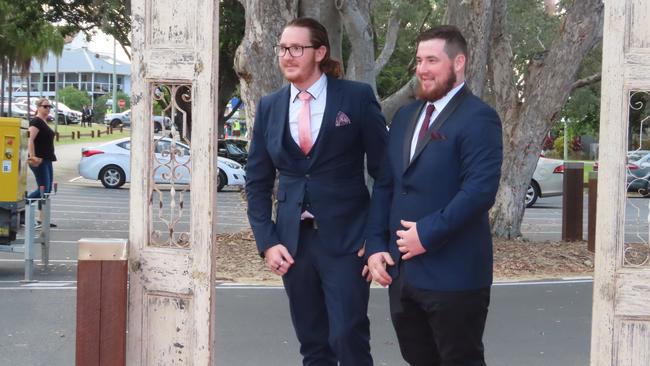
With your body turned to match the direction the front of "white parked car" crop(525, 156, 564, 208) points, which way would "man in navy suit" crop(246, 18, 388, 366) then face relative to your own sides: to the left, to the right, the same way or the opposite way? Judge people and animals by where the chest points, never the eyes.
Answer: to the left

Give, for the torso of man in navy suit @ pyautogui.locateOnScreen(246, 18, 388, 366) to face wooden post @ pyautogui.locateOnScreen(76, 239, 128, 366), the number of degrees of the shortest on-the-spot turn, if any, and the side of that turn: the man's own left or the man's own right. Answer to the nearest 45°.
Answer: approximately 45° to the man's own right

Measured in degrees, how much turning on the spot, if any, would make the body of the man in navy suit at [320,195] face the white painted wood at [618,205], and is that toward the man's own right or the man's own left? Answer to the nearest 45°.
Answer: approximately 135° to the man's own left

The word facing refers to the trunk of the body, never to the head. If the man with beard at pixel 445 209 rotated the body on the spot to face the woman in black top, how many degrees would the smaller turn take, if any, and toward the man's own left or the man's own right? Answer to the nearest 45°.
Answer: approximately 90° to the man's own right

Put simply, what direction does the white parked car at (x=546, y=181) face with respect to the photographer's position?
facing away from the viewer and to the left of the viewer

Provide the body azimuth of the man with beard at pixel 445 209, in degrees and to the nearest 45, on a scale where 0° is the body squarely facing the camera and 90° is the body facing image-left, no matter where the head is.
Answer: approximately 45°

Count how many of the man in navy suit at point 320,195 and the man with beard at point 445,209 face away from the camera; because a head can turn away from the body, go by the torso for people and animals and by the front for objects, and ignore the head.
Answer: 0
